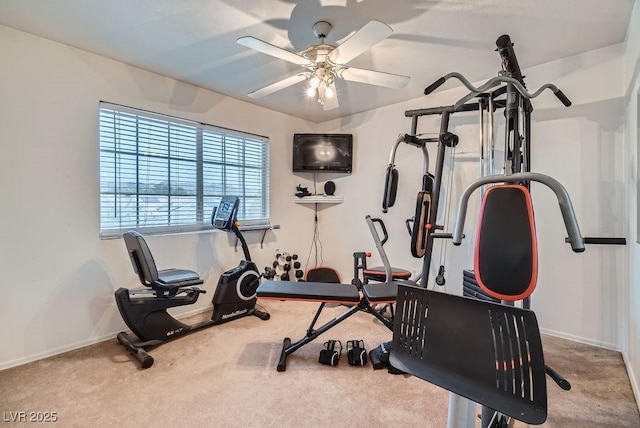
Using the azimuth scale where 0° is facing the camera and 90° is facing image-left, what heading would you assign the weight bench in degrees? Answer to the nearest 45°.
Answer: approximately 270°

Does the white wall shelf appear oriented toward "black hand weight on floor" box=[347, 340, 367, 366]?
yes

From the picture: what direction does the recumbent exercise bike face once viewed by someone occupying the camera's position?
facing away from the viewer and to the right of the viewer

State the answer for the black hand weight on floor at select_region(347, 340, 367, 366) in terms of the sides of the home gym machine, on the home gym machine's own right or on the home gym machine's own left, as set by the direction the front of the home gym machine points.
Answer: on the home gym machine's own right

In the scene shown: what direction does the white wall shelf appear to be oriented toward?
toward the camera

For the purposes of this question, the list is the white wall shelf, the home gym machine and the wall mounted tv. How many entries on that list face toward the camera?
3

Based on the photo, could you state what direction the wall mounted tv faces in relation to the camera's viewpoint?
facing the viewer

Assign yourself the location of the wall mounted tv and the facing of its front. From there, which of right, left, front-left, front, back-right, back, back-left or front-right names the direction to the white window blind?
front-right

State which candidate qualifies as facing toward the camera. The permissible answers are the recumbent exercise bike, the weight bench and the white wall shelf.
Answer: the white wall shelf

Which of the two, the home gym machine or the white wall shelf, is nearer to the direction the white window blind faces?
the home gym machine

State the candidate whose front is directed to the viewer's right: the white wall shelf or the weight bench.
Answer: the weight bench

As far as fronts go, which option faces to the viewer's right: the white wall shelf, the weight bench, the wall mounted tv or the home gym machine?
the weight bench

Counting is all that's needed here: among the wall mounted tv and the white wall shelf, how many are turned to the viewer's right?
0

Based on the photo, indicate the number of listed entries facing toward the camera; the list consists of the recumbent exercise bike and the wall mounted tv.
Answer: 1

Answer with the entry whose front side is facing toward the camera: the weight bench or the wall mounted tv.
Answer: the wall mounted tv

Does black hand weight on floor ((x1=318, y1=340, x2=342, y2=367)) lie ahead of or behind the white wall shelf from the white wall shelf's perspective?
ahead

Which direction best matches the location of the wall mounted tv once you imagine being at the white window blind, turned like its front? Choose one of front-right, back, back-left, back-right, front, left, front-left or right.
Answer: front-left
